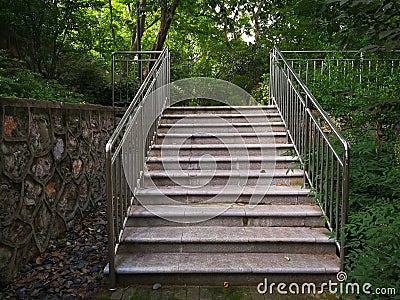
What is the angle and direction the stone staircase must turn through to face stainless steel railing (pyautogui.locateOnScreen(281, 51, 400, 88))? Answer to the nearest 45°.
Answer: approximately 135° to its left

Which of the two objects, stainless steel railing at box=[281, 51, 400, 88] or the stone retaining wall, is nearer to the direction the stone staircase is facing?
the stone retaining wall

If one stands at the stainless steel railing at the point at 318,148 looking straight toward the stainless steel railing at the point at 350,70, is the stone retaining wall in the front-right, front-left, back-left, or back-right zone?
back-left

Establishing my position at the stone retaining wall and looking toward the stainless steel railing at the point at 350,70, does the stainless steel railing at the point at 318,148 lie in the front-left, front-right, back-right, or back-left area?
front-right

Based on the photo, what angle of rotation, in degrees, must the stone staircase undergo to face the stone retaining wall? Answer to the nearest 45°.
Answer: approximately 90° to its right

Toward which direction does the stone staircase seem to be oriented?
toward the camera
